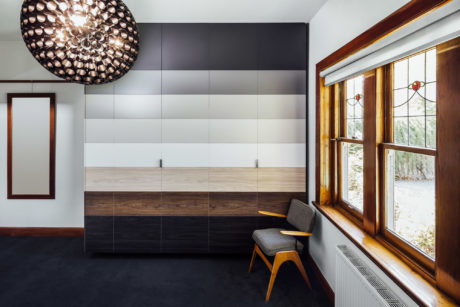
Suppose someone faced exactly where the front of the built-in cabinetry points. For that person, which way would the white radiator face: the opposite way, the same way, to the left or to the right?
to the right

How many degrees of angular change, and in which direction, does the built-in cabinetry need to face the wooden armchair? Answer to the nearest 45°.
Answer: approximately 45° to its left

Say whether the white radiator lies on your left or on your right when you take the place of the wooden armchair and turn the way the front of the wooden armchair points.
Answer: on your left

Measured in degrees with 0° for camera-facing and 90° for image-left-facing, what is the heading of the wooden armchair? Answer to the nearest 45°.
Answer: approximately 45°

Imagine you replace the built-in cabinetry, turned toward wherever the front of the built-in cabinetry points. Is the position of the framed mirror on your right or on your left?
on your right

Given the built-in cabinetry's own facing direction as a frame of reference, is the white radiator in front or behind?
in front

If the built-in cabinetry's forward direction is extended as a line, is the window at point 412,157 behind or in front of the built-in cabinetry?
in front
